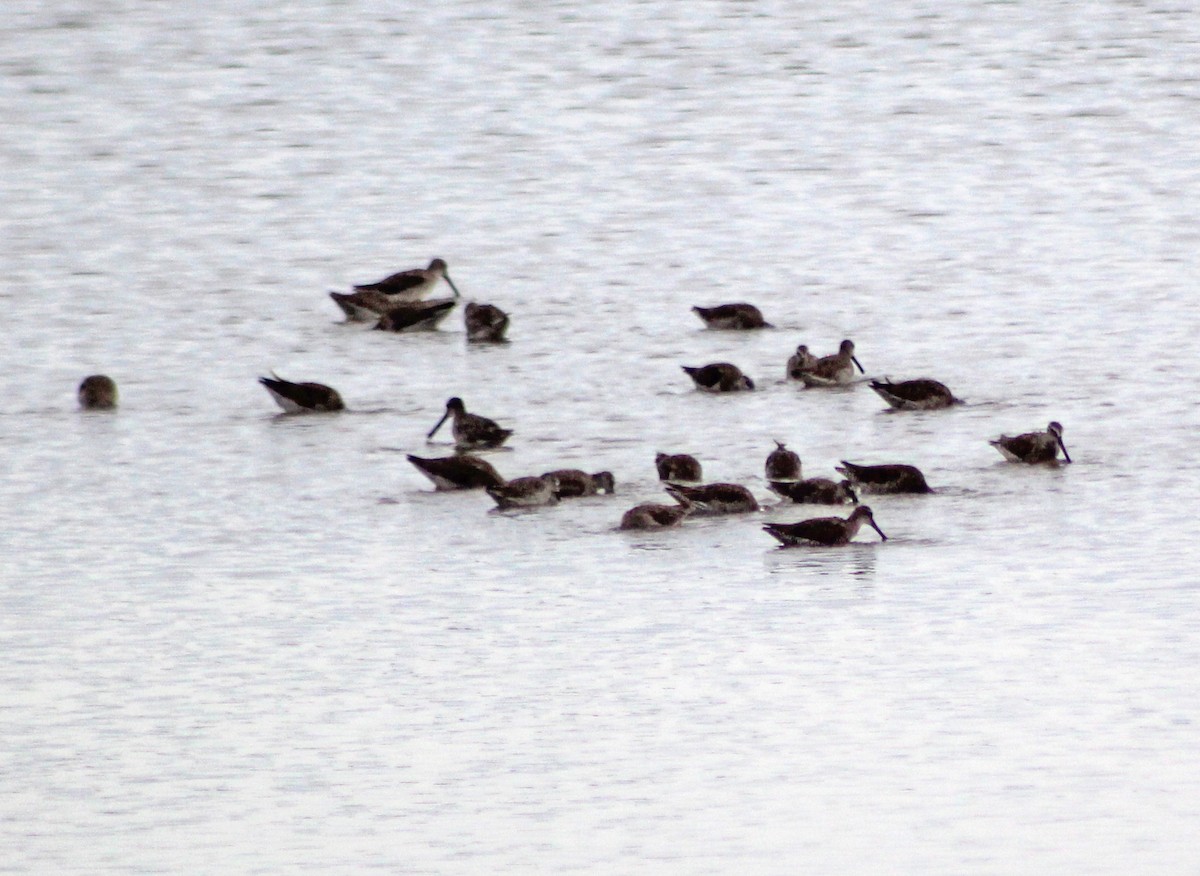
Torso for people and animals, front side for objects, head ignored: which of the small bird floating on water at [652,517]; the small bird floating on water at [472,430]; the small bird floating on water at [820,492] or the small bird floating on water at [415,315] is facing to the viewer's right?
the small bird floating on water at [820,492]

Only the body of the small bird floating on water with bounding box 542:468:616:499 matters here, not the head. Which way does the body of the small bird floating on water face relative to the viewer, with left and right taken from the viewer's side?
facing to the right of the viewer

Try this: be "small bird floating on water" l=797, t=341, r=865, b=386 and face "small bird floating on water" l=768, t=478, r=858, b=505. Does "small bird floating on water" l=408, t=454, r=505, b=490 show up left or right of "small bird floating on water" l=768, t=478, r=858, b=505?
right

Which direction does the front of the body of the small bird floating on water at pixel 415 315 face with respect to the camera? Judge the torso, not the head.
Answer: to the viewer's left

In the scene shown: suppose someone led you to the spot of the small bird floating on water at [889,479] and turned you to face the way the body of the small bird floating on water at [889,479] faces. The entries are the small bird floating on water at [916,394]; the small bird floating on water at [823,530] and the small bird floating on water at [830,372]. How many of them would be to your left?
2

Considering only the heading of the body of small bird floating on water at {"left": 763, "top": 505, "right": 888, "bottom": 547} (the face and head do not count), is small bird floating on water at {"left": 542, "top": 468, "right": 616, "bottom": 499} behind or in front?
behind

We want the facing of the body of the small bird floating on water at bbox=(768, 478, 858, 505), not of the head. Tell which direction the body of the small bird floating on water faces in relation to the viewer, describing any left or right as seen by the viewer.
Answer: facing to the right of the viewer

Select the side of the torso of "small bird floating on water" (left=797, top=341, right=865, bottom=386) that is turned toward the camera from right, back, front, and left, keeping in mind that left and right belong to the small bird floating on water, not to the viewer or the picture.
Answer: right

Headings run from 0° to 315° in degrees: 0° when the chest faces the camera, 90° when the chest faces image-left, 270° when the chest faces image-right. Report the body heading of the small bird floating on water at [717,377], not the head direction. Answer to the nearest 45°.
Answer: approximately 270°

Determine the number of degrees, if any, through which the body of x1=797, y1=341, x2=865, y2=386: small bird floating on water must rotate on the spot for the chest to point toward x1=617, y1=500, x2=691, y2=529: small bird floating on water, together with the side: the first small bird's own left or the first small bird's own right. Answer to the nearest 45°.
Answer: approximately 90° to the first small bird's own right

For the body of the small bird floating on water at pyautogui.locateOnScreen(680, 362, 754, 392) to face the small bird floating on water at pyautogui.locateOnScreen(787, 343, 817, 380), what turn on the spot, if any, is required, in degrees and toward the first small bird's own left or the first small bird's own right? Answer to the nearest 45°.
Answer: approximately 45° to the first small bird's own left

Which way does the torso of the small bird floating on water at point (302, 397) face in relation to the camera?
to the viewer's right
